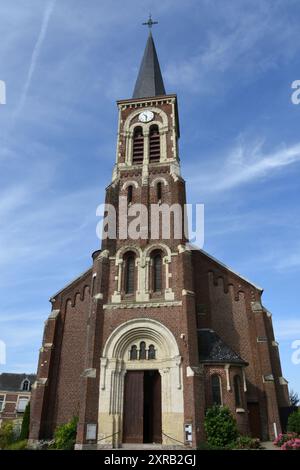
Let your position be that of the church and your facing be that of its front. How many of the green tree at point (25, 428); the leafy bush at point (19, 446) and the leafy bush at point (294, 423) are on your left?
1

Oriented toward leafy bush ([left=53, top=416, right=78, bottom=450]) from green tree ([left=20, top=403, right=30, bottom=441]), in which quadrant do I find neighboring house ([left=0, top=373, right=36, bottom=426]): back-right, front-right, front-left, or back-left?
back-left

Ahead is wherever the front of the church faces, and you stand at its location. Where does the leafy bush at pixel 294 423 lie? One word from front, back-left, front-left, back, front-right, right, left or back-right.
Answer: left

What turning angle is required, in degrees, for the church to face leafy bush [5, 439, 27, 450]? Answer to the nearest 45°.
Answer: approximately 90° to its right

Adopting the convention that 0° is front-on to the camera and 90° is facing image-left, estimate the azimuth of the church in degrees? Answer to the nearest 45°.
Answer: approximately 0°

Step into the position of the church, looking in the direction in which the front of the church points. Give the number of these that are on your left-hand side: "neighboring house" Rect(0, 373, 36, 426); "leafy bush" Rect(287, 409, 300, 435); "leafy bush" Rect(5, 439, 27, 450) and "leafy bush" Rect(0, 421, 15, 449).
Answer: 1

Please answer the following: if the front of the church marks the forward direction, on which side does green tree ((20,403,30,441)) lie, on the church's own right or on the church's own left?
on the church's own right

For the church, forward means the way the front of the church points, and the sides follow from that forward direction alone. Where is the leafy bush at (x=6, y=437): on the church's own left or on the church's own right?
on the church's own right

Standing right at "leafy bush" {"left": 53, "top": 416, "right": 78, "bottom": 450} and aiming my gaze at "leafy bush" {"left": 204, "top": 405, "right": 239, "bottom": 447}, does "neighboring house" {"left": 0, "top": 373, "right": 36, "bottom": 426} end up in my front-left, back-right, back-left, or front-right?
back-left

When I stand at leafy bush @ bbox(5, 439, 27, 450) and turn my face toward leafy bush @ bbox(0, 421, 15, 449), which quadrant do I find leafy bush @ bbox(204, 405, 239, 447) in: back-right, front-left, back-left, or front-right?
back-right
